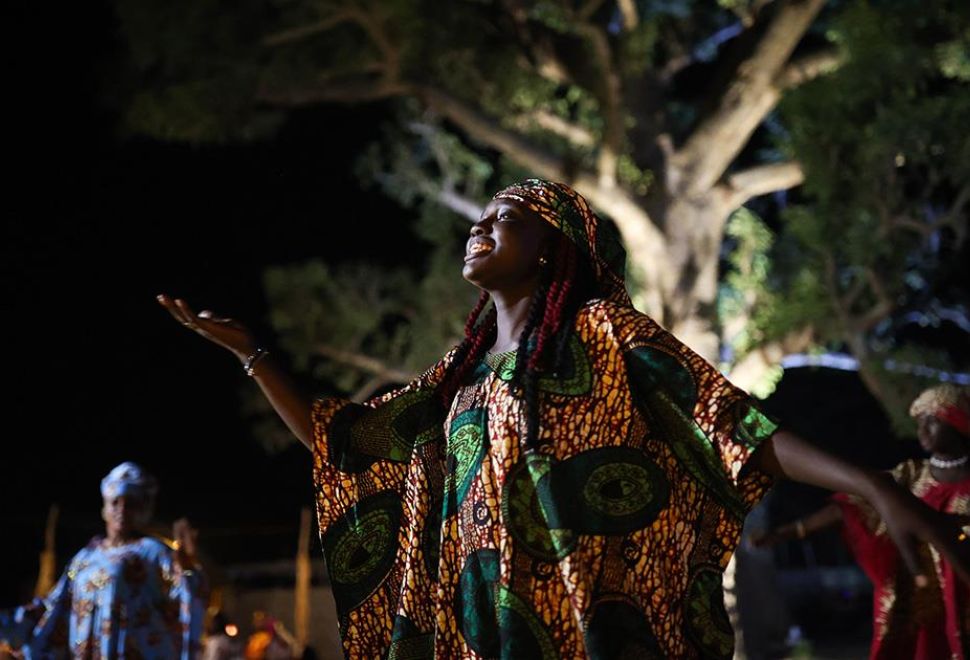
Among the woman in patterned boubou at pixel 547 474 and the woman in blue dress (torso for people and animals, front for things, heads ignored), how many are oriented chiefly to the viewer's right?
0

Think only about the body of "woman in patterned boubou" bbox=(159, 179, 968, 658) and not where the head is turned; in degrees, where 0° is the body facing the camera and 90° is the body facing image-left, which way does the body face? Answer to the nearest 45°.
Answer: approximately 45°

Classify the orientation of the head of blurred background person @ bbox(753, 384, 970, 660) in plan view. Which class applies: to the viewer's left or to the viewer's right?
to the viewer's left

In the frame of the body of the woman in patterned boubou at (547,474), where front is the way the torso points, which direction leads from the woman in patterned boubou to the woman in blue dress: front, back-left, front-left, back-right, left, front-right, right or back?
right

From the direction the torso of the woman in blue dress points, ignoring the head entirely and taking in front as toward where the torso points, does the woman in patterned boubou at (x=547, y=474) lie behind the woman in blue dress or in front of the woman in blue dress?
in front

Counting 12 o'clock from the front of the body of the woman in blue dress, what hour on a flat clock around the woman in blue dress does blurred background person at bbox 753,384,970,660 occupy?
The blurred background person is roughly at 10 o'clock from the woman in blue dress.
